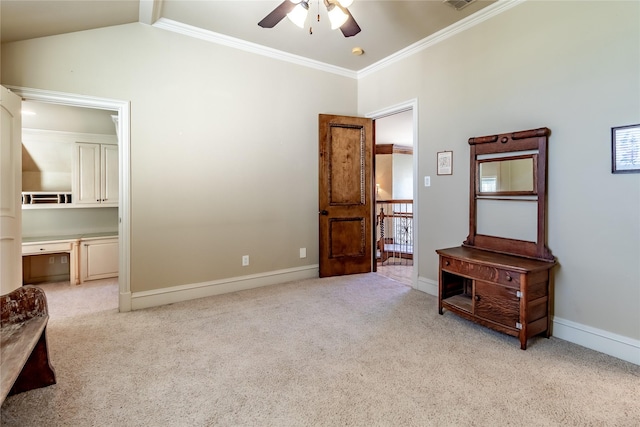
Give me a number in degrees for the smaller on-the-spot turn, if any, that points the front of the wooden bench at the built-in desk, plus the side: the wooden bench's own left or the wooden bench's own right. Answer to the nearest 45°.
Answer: approximately 90° to the wooden bench's own left

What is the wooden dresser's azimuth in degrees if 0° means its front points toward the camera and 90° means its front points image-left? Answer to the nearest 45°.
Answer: approximately 45°

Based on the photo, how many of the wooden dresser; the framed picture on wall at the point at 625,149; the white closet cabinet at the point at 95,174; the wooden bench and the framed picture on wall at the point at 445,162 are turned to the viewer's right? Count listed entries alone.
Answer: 1

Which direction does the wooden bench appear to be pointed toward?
to the viewer's right

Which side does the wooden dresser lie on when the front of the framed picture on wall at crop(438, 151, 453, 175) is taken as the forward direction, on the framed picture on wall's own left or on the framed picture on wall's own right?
on the framed picture on wall's own left

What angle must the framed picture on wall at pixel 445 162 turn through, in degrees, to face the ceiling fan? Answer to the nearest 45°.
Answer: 0° — it already faces it

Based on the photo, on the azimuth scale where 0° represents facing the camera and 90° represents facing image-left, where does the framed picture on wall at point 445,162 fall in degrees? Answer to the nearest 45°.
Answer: approximately 45°

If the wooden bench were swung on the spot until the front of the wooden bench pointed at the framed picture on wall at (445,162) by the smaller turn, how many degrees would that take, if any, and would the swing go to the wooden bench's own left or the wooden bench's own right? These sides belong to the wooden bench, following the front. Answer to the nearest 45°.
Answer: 0° — it already faces it

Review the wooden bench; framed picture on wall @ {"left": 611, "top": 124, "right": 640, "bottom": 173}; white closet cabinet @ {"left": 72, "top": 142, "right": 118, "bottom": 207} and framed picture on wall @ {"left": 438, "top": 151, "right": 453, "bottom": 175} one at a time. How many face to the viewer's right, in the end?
1

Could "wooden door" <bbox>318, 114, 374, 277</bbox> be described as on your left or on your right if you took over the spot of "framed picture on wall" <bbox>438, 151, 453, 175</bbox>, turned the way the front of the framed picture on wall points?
on your right

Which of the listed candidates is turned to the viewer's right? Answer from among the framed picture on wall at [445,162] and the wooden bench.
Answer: the wooden bench

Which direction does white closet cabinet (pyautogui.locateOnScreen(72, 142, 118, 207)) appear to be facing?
toward the camera

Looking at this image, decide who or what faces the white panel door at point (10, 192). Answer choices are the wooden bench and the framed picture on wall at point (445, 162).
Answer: the framed picture on wall

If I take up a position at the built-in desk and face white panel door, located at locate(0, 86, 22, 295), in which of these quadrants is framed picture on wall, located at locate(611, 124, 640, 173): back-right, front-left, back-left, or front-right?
front-left

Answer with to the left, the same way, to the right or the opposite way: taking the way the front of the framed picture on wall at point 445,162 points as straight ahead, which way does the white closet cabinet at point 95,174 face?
to the left
